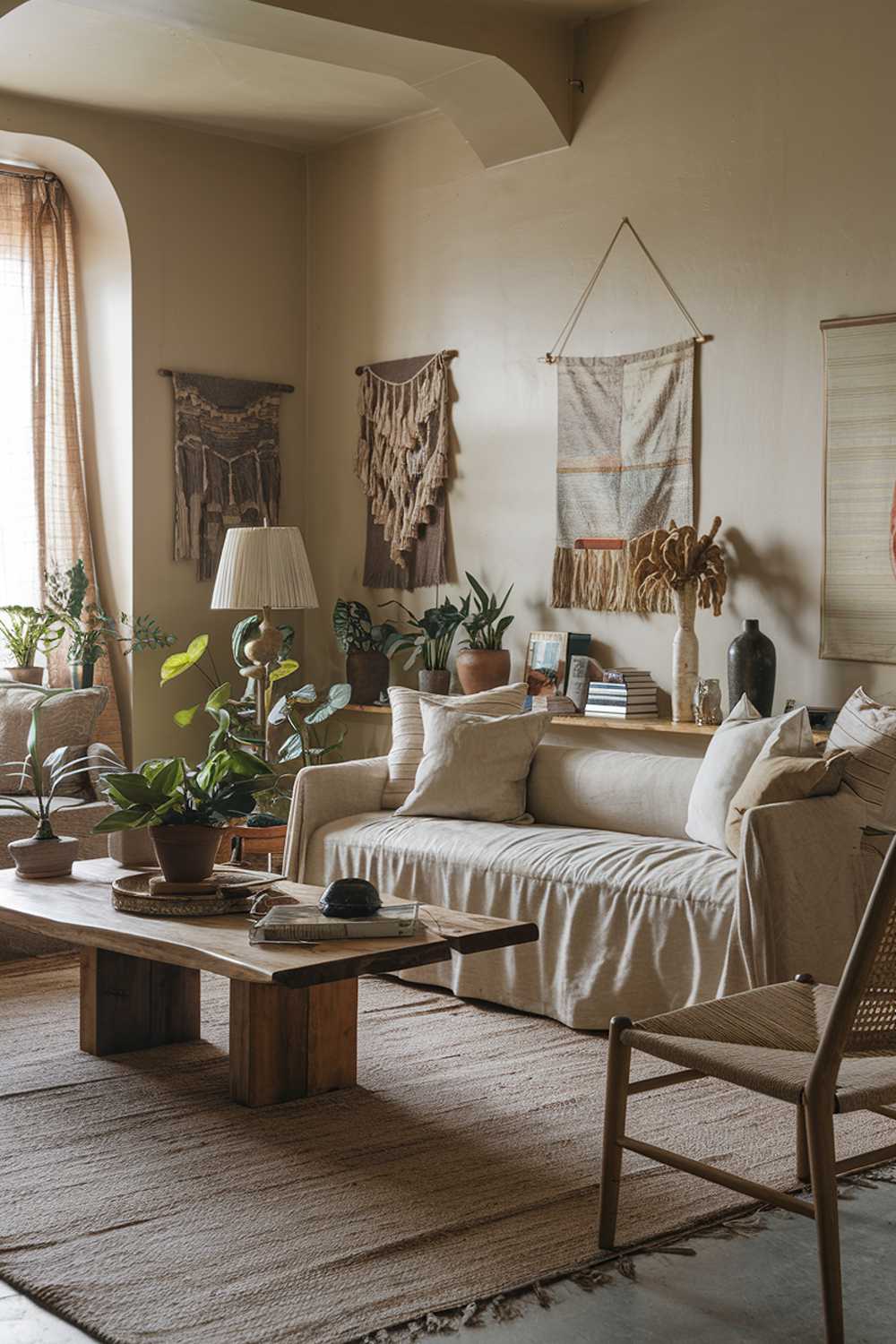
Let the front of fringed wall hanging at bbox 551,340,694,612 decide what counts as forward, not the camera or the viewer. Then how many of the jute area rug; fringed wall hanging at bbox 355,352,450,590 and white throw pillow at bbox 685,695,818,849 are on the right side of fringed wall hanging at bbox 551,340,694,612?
1

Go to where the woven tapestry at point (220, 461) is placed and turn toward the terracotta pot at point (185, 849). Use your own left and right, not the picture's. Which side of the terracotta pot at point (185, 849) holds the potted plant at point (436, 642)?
left

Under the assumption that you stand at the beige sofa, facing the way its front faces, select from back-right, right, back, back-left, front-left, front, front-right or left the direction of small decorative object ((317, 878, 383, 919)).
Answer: front

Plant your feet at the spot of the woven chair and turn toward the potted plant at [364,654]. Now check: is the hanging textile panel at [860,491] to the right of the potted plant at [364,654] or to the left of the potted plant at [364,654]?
right

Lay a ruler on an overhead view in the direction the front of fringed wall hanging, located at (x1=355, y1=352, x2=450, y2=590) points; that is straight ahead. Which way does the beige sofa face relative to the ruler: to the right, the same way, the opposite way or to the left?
the same way

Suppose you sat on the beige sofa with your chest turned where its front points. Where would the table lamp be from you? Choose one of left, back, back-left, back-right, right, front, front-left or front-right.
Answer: right

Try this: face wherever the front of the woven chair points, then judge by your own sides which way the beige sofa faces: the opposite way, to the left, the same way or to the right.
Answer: to the left

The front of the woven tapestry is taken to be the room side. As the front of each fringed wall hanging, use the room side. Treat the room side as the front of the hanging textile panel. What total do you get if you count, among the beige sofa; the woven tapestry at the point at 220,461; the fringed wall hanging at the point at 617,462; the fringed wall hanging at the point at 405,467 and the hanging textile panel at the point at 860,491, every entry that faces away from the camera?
0

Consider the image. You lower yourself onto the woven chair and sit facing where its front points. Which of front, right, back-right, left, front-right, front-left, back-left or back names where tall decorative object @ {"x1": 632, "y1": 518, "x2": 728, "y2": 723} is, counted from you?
front-right

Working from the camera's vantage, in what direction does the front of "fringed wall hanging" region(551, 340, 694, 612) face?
facing the viewer and to the left of the viewer

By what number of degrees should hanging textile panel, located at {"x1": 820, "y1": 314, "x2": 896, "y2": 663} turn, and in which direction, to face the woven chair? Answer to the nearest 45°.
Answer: approximately 45° to its left

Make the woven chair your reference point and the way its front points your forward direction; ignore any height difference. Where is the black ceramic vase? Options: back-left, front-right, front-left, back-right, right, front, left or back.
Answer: front-right

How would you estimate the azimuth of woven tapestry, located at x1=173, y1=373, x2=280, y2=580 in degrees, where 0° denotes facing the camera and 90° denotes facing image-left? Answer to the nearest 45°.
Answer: approximately 315°

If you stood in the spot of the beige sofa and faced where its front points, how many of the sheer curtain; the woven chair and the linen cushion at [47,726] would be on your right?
2

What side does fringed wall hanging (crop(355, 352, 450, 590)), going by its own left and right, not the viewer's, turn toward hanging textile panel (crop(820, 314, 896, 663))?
left

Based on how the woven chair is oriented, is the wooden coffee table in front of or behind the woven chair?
in front

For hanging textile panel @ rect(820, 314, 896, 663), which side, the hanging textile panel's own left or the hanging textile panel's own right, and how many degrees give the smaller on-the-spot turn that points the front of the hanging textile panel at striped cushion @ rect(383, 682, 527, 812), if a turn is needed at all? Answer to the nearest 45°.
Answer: approximately 45° to the hanging textile panel's own right

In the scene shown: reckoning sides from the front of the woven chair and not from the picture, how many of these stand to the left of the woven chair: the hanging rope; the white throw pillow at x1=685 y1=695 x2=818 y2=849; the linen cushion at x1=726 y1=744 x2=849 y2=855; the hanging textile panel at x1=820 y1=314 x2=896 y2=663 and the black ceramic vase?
0

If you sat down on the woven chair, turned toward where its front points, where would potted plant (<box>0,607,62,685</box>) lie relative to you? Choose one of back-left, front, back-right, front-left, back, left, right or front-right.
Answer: front

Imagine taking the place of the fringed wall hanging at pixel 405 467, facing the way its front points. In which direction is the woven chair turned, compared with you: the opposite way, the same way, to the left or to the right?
to the right

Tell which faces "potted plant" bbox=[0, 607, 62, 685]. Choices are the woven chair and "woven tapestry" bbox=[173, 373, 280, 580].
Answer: the woven chair

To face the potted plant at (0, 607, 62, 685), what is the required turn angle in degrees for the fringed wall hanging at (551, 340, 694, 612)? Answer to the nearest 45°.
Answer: approximately 45° to its right
